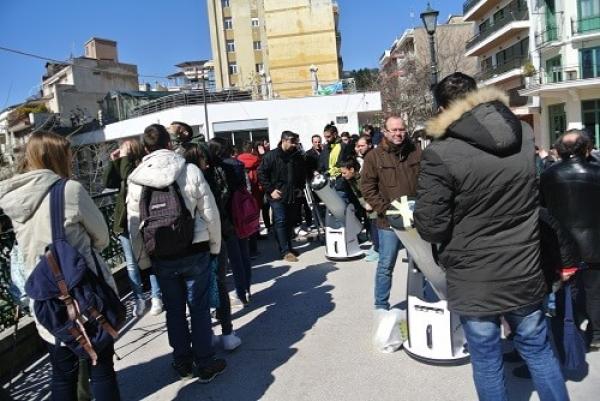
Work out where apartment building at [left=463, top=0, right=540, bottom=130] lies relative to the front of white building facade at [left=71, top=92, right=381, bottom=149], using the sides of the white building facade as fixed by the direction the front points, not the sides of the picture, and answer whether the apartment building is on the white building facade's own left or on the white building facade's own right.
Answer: on the white building facade's own left

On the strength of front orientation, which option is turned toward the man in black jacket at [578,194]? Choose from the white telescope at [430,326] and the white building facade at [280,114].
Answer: the white building facade

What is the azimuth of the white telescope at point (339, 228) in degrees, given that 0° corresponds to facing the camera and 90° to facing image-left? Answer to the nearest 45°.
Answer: approximately 45°

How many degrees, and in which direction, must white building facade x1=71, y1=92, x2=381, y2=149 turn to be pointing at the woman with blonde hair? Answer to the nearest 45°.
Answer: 0° — it already faces them

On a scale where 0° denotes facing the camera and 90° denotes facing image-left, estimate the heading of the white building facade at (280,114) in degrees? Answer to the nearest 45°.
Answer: approximately 0°

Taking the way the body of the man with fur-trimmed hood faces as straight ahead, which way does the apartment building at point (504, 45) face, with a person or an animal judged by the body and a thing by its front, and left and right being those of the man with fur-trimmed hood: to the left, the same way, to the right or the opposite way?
to the left

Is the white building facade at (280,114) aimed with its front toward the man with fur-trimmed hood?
yes

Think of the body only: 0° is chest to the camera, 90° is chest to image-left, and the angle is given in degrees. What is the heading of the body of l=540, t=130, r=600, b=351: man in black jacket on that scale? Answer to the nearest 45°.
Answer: approximately 180°

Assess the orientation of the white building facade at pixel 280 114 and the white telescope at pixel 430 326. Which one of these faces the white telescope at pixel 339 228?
the white building facade

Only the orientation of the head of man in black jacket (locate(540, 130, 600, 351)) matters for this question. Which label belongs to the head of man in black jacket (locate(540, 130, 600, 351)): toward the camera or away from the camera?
away from the camera
